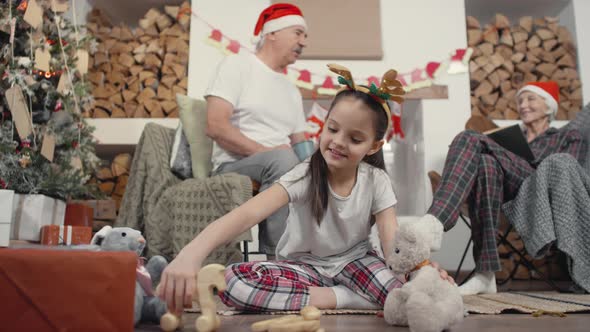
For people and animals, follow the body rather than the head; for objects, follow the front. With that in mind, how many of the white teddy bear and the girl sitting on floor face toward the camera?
1

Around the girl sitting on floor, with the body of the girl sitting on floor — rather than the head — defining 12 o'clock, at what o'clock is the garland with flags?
The garland with flags is roughly at 6 o'clock from the girl sitting on floor.

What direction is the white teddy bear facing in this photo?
to the viewer's left

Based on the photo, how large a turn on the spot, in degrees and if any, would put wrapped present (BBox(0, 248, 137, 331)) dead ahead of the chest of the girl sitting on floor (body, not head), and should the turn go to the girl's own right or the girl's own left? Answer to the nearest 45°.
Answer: approximately 45° to the girl's own right

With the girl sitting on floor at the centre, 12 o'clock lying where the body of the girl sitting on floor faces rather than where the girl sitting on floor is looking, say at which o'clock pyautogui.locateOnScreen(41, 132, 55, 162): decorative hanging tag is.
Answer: The decorative hanging tag is roughly at 4 o'clock from the girl sitting on floor.

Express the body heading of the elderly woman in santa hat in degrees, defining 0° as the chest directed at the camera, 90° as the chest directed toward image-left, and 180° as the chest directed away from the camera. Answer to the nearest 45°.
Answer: approximately 45°

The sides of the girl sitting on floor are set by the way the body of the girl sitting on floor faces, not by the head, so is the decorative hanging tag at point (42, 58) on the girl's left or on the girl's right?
on the girl's right
